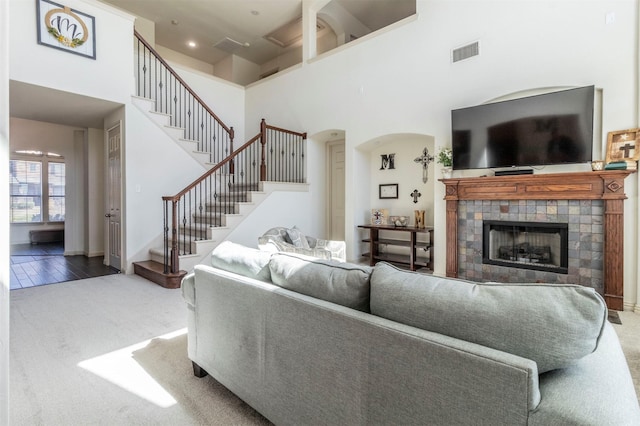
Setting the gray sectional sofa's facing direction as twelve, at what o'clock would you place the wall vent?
The wall vent is roughly at 11 o'clock from the gray sectional sofa.

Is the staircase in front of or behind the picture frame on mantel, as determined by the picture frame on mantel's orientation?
in front

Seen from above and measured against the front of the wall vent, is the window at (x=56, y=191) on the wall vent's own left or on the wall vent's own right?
on the wall vent's own right

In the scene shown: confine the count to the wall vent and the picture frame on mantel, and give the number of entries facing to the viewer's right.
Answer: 0

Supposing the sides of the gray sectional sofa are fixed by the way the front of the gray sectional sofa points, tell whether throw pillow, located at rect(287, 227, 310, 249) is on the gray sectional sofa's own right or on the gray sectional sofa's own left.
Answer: on the gray sectional sofa's own left

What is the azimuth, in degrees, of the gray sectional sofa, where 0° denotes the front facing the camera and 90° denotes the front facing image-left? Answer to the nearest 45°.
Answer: approximately 225°

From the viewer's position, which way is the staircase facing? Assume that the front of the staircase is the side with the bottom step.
facing the viewer and to the left of the viewer

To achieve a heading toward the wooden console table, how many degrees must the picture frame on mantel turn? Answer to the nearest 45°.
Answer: approximately 45° to its right

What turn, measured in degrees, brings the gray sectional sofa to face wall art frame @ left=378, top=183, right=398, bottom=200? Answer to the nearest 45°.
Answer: approximately 45° to its left
